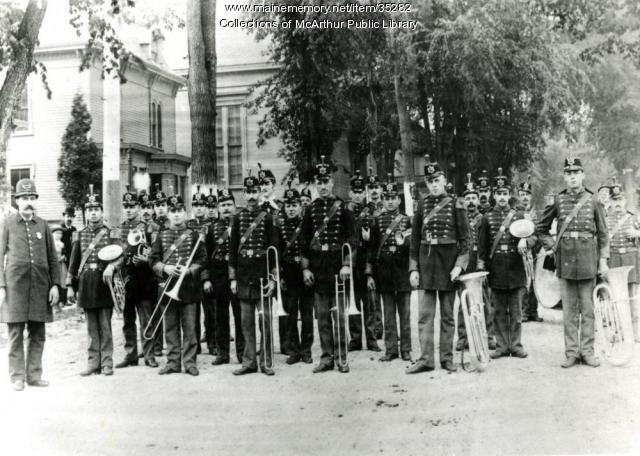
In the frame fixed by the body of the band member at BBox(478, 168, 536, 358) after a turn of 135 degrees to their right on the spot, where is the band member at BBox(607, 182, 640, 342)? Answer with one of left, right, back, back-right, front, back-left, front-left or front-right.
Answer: right

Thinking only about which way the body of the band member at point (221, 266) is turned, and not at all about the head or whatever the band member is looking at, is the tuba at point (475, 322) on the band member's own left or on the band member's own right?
on the band member's own left

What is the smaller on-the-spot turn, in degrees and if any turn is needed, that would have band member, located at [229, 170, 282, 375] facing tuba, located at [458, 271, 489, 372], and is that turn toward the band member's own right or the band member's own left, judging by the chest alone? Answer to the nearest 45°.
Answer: approximately 90° to the band member's own left

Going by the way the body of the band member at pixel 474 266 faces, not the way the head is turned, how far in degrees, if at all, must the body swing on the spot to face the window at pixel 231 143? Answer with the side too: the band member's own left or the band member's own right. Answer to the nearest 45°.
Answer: approximately 135° to the band member's own right

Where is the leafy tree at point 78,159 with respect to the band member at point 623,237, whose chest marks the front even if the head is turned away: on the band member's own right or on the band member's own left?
on the band member's own right

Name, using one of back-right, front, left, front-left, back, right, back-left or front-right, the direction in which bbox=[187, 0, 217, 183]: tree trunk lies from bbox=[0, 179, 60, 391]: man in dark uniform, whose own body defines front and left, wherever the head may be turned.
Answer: back-left

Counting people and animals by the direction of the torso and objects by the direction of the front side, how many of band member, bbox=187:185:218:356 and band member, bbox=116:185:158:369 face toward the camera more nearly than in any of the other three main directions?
2

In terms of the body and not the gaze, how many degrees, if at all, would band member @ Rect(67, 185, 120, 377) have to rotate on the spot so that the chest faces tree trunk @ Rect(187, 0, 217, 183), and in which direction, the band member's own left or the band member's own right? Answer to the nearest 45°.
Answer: approximately 135° to the band member's own left

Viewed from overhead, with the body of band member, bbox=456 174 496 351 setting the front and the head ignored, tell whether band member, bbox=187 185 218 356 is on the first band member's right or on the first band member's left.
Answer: on the first band member's right

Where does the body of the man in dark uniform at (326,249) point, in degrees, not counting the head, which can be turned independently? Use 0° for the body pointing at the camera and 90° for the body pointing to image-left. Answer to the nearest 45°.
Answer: approximately 0°

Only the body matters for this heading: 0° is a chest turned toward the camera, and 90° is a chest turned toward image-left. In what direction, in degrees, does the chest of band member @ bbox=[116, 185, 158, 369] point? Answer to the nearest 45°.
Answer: approximately 0°
